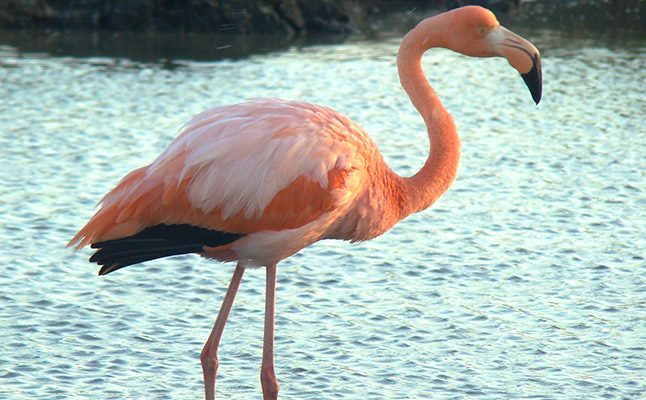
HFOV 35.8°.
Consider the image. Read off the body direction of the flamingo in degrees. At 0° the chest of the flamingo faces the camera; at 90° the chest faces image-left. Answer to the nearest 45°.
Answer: approximately 270°

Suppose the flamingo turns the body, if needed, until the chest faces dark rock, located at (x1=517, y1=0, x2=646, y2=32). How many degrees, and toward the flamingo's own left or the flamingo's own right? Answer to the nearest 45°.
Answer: approximately 90° to the flamingo's own left
